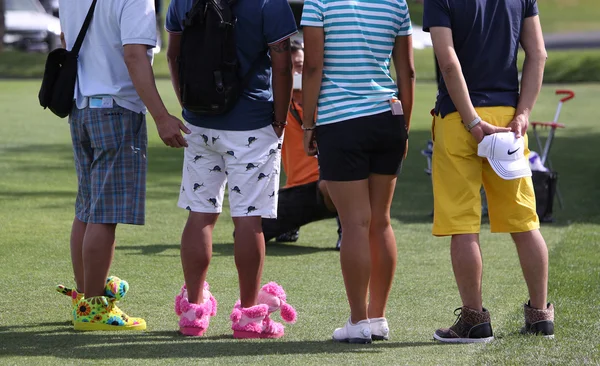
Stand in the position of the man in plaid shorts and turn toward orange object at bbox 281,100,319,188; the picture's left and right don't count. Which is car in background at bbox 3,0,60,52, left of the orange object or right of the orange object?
left

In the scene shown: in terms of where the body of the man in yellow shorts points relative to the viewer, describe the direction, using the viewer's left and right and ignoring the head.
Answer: facing away from the viewer and to the left of the viewer

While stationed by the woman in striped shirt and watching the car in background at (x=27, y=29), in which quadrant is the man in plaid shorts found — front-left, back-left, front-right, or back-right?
front-left

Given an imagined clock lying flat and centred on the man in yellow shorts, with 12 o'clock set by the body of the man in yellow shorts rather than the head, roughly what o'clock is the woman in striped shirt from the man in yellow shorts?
The woman in striped shirt is roughly at 10 o'clock from the man in yellow shorts.

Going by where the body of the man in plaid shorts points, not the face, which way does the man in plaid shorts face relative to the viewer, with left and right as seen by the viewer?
facing away from the viewer and to the right of the viewer

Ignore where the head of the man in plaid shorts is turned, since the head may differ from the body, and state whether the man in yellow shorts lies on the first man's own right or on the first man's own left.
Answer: on the first man's own right

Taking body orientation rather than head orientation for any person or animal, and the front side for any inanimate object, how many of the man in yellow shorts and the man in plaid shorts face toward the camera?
0

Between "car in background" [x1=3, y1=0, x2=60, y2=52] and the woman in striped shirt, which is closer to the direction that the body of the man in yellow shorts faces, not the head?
the car in background

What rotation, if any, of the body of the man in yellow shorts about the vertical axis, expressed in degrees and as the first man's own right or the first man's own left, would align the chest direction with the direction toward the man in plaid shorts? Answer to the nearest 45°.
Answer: approximately 45° to the first man's own left
